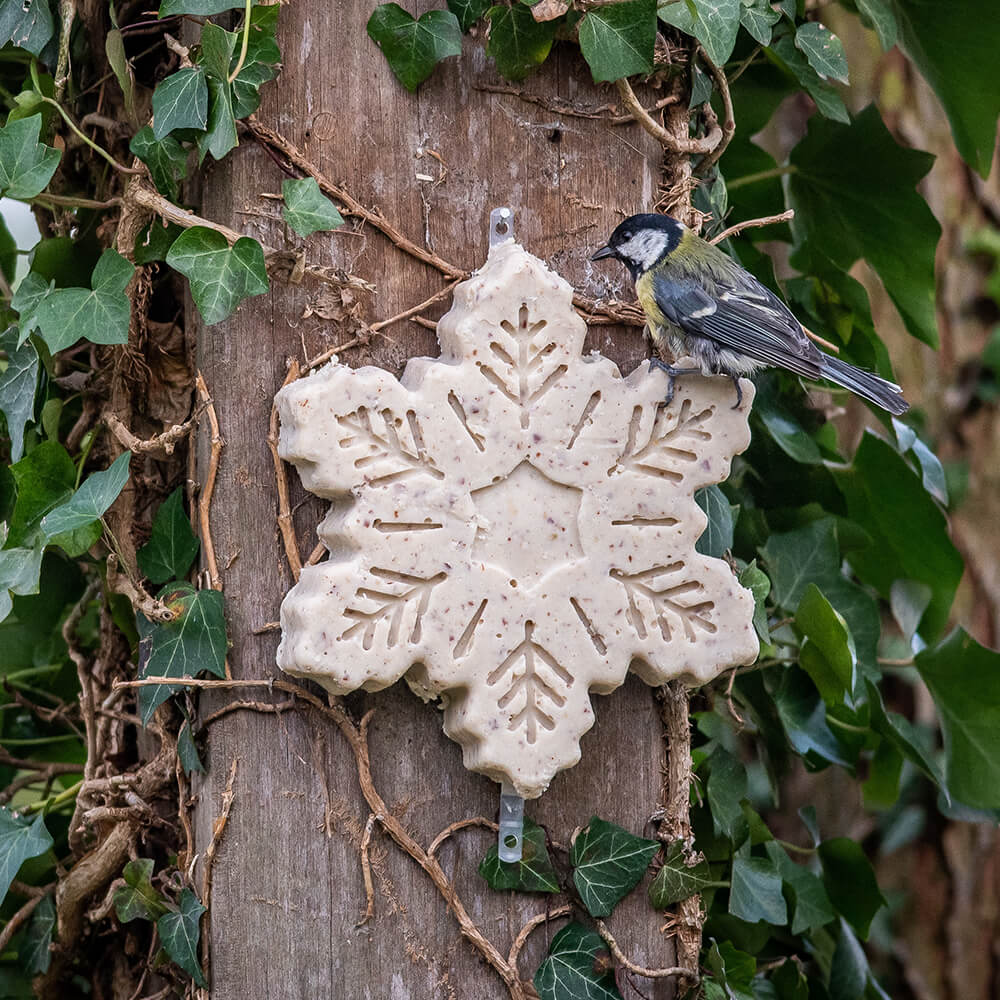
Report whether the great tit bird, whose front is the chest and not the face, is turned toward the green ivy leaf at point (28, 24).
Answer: yes

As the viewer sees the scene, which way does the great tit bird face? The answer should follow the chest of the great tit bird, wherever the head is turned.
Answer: to the viewer's left
